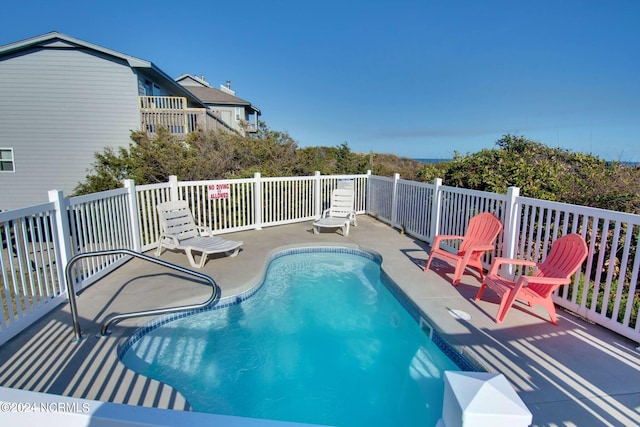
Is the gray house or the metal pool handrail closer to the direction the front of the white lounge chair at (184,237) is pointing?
the metal pool handrail

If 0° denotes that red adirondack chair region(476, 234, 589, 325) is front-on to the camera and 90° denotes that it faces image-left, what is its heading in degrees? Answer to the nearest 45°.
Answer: approximately 45°

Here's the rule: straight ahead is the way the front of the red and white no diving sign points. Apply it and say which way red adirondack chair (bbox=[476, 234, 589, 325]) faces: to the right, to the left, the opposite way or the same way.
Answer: to the right

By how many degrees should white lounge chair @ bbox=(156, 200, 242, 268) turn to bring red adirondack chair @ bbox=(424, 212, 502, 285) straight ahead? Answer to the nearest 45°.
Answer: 0° — it already faces it

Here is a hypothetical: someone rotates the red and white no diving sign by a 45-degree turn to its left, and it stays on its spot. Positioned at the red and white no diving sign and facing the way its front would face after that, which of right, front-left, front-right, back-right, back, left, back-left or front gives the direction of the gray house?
back

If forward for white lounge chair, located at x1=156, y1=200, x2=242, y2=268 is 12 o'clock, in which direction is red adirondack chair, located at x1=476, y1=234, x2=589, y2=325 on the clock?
The red adirondack chair is roughly at 12 o'clock from the white lounge chair.

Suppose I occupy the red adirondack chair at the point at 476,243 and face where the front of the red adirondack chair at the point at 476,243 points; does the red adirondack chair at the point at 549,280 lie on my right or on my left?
on my left

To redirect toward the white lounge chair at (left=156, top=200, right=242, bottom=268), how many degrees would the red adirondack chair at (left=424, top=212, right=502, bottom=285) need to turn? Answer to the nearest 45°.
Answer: approximately 45° to its right

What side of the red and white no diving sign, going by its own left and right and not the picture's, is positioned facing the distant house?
back

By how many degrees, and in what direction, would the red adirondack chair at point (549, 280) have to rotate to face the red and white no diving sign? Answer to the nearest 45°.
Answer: approximately 45° to its right

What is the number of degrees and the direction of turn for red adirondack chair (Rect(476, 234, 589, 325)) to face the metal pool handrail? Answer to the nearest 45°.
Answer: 0° — it already faces it
